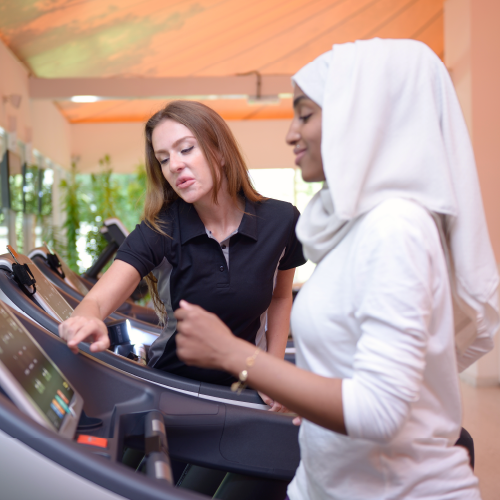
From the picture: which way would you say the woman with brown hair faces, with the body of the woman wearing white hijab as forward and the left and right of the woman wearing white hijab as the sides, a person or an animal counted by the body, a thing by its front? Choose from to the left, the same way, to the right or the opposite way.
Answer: to the left

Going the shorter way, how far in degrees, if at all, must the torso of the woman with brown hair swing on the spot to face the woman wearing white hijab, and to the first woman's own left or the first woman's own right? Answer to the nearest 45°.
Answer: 0° — they already face them

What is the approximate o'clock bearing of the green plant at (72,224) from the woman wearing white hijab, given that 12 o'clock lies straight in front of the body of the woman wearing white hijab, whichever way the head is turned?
The green plant is roughly at 2 o'clock from the woman wearing white hijab.

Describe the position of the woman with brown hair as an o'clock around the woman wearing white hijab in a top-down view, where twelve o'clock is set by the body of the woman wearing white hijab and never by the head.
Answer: The woman with brown hair is roughly at 2 o'clock from the woman wearing white hijab.

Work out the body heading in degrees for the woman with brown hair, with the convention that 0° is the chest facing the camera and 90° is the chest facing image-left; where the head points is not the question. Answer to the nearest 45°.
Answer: approximately 0°

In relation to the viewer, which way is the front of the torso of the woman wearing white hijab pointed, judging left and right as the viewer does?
facing to the left of the viewer

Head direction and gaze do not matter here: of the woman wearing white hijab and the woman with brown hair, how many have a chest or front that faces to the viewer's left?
1

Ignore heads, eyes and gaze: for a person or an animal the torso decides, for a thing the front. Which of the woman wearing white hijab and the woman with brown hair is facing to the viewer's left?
the woman wearing white hijab
